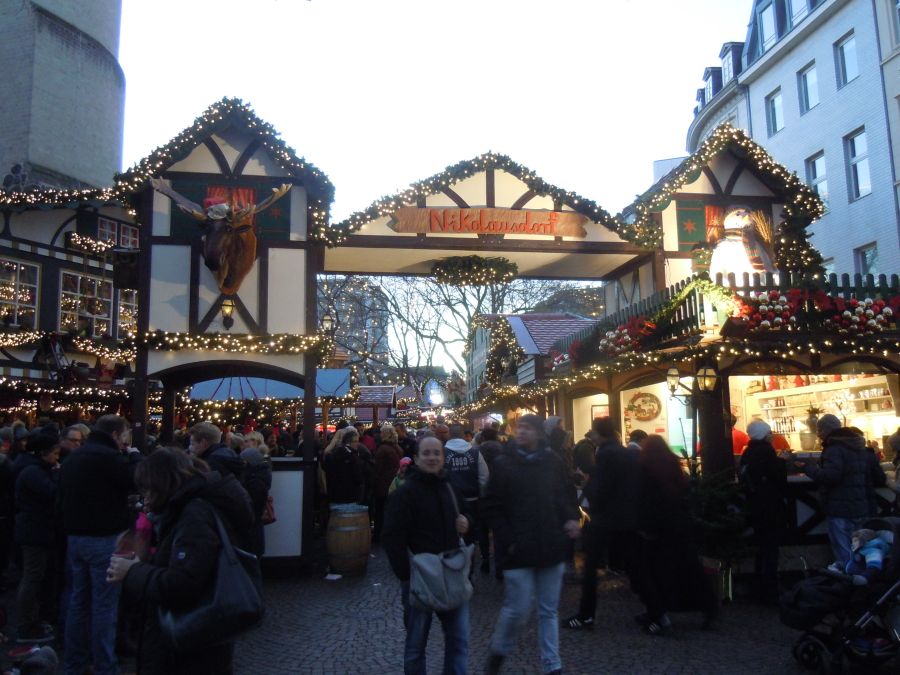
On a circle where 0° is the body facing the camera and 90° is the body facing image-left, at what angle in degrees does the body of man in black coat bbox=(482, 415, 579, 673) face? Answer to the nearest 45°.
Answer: approximately 0°

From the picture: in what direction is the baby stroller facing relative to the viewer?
to the viewer's left

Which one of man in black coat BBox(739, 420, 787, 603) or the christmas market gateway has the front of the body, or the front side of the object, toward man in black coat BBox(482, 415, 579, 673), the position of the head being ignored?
the christmas market gateway

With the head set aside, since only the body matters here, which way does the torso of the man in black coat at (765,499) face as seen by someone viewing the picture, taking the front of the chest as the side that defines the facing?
away from the camera

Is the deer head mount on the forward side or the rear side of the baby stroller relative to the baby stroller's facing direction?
on the forward side

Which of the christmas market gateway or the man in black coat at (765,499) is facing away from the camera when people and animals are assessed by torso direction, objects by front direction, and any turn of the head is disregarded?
the man in black coat

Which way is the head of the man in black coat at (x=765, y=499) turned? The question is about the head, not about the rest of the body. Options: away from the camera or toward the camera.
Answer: away from the camera

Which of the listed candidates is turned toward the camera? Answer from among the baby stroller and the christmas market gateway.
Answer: the christmas market gateway

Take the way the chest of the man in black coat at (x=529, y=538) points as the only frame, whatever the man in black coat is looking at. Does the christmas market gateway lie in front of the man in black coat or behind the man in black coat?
behind

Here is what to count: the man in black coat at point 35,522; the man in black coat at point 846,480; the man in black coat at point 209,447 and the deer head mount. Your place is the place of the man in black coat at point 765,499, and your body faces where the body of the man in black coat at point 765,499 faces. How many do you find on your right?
1

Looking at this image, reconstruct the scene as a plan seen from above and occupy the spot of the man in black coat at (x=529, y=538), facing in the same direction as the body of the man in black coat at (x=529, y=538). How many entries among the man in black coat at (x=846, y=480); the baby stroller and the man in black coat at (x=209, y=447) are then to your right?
1

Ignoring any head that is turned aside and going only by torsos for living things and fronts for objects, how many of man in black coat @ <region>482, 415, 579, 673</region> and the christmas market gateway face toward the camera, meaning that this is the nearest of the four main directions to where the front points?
2
